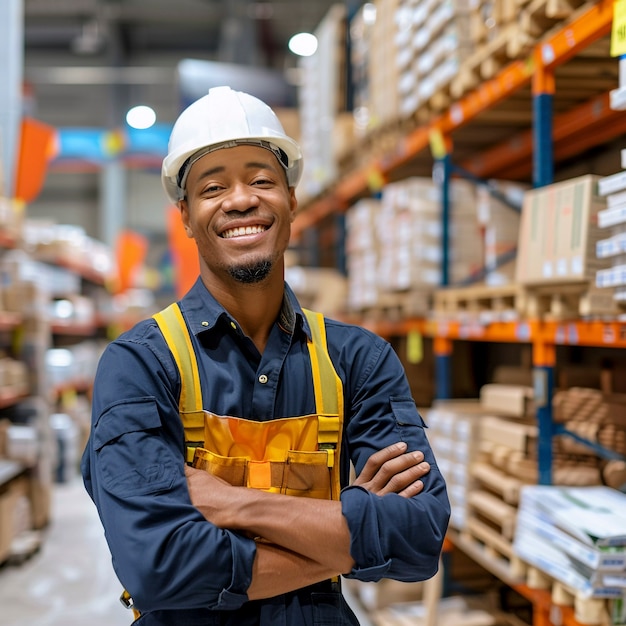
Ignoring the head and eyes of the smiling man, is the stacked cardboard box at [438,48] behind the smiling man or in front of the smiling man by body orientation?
behind

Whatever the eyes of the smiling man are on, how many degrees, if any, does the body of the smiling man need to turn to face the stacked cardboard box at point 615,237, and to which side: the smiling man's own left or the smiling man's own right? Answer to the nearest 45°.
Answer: approximately 135° to the smiling man's own left

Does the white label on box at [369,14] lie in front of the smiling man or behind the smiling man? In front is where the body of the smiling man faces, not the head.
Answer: behind

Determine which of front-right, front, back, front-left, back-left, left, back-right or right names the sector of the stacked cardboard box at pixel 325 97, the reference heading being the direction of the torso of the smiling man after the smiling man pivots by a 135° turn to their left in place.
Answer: front-left

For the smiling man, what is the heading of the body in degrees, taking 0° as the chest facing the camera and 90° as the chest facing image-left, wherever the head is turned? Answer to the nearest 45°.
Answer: approximately 0°

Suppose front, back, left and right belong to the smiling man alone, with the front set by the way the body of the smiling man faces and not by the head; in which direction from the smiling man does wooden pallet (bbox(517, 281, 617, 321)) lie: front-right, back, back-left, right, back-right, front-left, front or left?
back-left

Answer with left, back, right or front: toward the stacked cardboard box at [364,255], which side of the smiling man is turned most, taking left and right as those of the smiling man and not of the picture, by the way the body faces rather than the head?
back

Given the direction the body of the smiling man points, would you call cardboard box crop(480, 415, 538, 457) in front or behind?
behind

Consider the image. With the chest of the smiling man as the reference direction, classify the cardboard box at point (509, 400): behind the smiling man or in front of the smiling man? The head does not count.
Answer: behind

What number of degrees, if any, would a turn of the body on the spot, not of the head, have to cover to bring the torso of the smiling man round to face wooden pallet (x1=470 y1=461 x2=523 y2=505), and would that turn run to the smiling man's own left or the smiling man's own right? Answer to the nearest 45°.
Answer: approximately 135° to the smiling man's own left

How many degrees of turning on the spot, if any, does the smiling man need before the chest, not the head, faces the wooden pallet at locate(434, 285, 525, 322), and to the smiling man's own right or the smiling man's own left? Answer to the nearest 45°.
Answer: approximately 135° to the smiling man's own left

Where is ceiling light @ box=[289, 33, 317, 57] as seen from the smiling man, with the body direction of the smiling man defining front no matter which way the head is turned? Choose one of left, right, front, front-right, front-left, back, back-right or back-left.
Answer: back
